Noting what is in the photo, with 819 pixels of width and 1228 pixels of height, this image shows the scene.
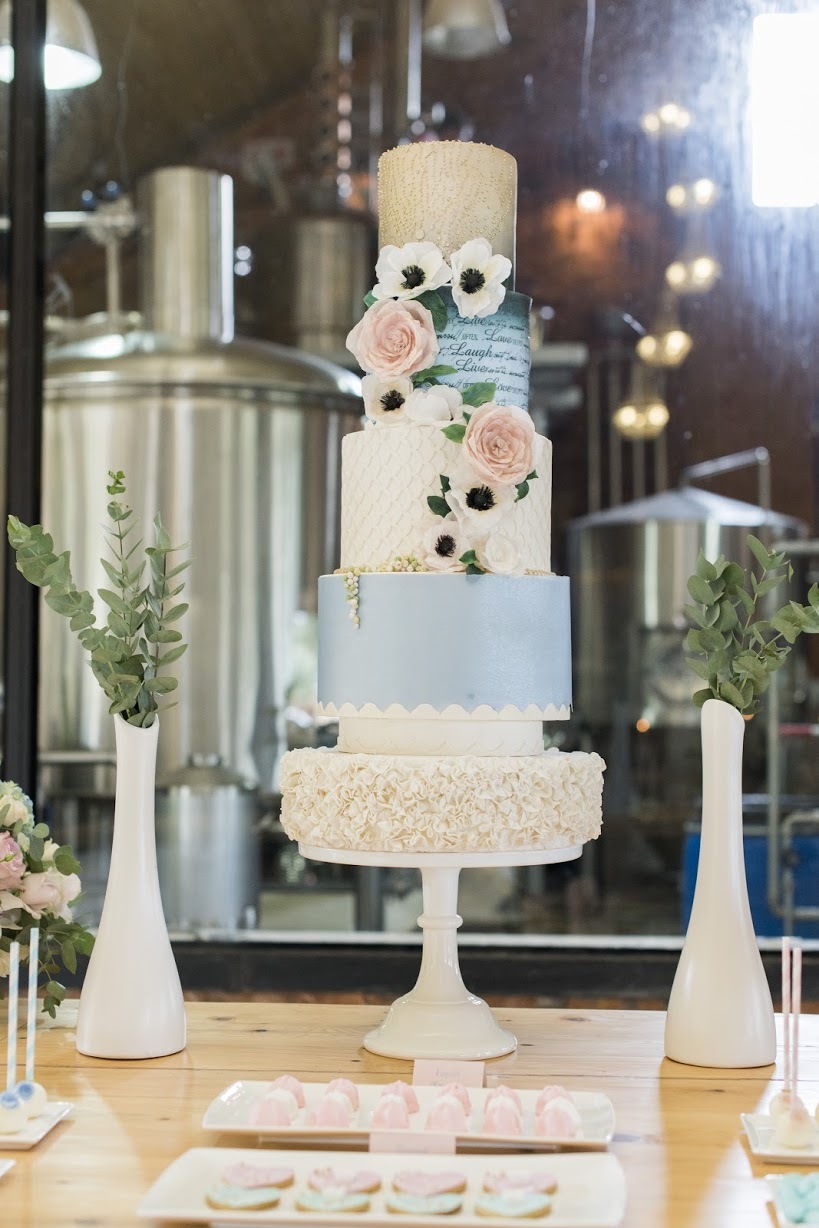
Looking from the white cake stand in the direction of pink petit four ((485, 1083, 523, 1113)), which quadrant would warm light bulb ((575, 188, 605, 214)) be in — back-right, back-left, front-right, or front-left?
back-left

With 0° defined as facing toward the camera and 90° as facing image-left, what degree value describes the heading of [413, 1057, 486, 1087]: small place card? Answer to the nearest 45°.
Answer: approximately 0°
